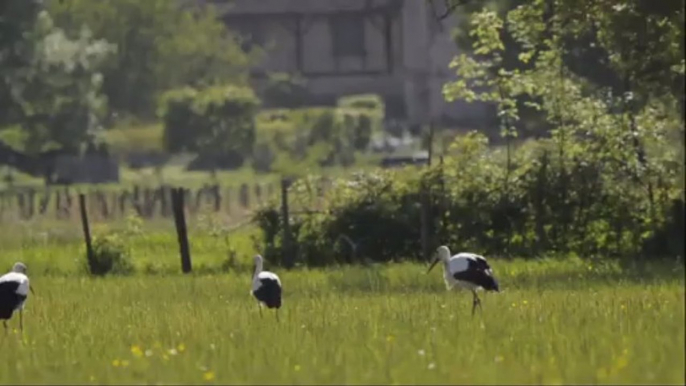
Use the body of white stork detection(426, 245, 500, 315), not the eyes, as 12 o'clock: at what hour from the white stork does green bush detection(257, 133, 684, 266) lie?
The green bush is roughly at 3 o'clock from the white stork.

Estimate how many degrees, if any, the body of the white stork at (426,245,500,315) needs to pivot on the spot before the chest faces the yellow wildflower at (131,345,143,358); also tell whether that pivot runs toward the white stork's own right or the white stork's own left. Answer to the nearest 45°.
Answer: approximately 45° to the white stork's own left

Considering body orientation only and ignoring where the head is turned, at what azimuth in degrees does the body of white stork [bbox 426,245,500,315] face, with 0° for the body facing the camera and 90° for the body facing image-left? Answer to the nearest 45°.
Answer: approximately 90°

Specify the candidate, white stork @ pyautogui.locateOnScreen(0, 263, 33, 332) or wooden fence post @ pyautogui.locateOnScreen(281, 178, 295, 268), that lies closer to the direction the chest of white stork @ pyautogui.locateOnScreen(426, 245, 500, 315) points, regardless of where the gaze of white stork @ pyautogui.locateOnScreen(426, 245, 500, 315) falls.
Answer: the white stork

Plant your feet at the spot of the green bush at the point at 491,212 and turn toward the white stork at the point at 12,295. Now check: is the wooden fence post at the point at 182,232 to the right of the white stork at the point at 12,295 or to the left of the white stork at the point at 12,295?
right
